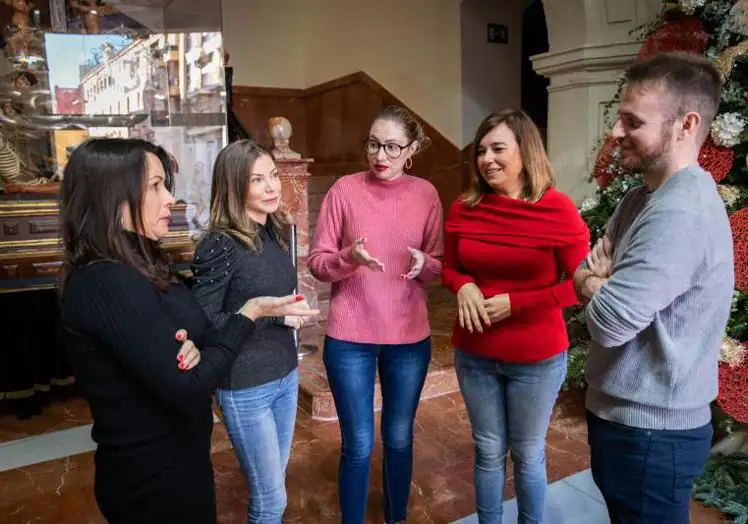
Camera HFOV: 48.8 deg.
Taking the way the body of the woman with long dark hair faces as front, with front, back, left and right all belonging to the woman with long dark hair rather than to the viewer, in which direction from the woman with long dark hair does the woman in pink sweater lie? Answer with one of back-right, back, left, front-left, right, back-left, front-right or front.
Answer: front-left

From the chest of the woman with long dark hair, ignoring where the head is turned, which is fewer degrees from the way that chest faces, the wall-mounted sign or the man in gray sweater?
the man in gray sweater

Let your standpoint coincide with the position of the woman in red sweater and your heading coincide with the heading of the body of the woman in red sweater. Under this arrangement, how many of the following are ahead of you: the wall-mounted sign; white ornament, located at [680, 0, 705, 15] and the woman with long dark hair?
1

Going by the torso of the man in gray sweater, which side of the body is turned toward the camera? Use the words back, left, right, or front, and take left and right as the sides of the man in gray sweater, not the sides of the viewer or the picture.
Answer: left

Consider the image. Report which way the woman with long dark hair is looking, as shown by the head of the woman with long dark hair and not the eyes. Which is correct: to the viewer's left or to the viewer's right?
to the viewer's right

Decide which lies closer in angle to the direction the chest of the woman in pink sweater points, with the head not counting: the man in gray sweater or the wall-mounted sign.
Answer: the man in gray sweater

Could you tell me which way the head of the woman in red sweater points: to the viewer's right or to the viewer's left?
to the viewer's left

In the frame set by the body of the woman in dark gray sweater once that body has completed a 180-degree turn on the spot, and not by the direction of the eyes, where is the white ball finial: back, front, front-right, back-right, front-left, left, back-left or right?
front-right

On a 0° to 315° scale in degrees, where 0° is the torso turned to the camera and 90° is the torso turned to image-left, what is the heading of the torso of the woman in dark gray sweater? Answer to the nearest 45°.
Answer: approximately 315°
